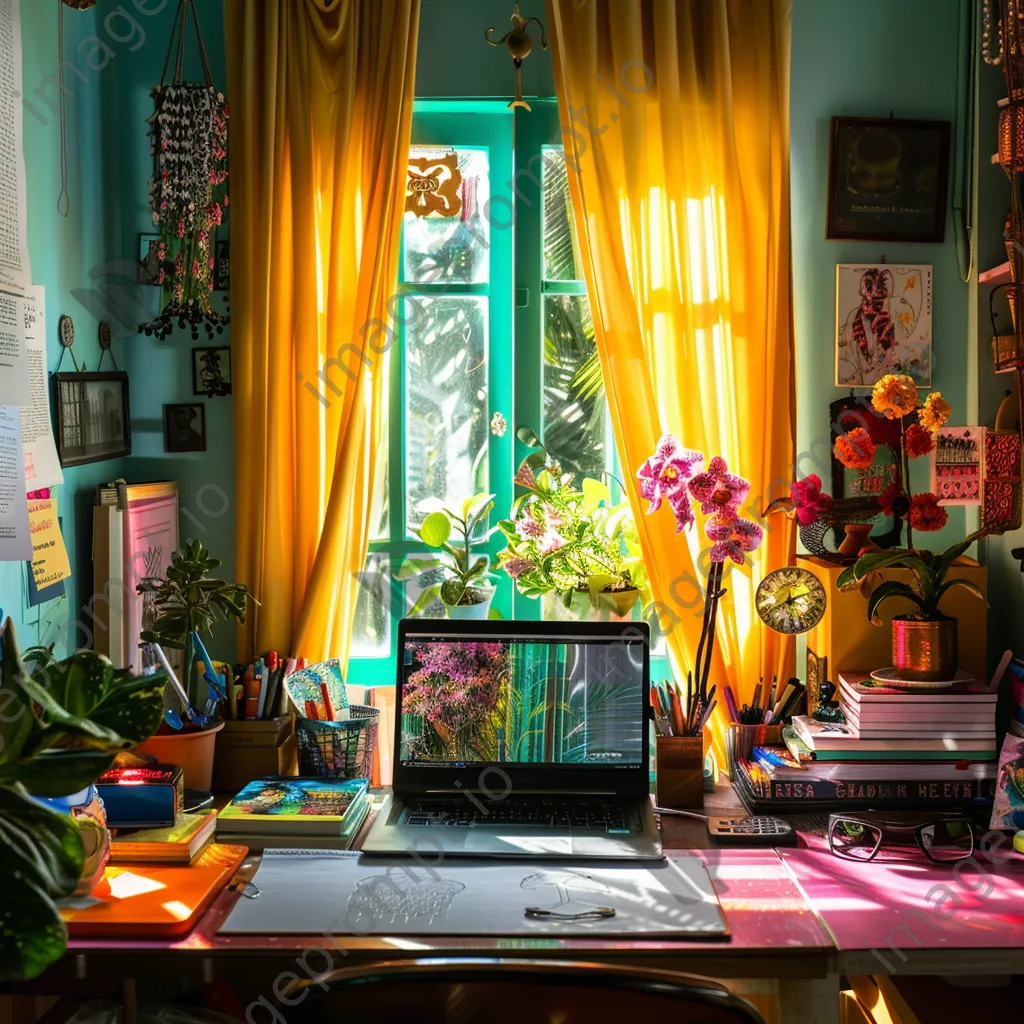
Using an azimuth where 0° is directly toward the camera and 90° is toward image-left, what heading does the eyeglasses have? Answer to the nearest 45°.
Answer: approximately 0°

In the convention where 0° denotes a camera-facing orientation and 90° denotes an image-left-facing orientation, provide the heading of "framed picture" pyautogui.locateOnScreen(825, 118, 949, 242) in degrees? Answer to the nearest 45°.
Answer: approximately 0°

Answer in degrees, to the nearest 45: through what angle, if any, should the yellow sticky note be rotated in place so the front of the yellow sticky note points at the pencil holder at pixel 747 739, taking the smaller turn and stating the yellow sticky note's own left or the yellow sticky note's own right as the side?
approximately 45° to the yellow sticky note's own left

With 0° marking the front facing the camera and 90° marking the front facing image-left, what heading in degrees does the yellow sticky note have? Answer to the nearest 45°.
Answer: approximately 315°

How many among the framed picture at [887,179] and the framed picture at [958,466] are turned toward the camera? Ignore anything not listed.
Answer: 2

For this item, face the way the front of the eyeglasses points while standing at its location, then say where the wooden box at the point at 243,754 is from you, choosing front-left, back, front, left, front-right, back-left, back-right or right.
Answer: right
